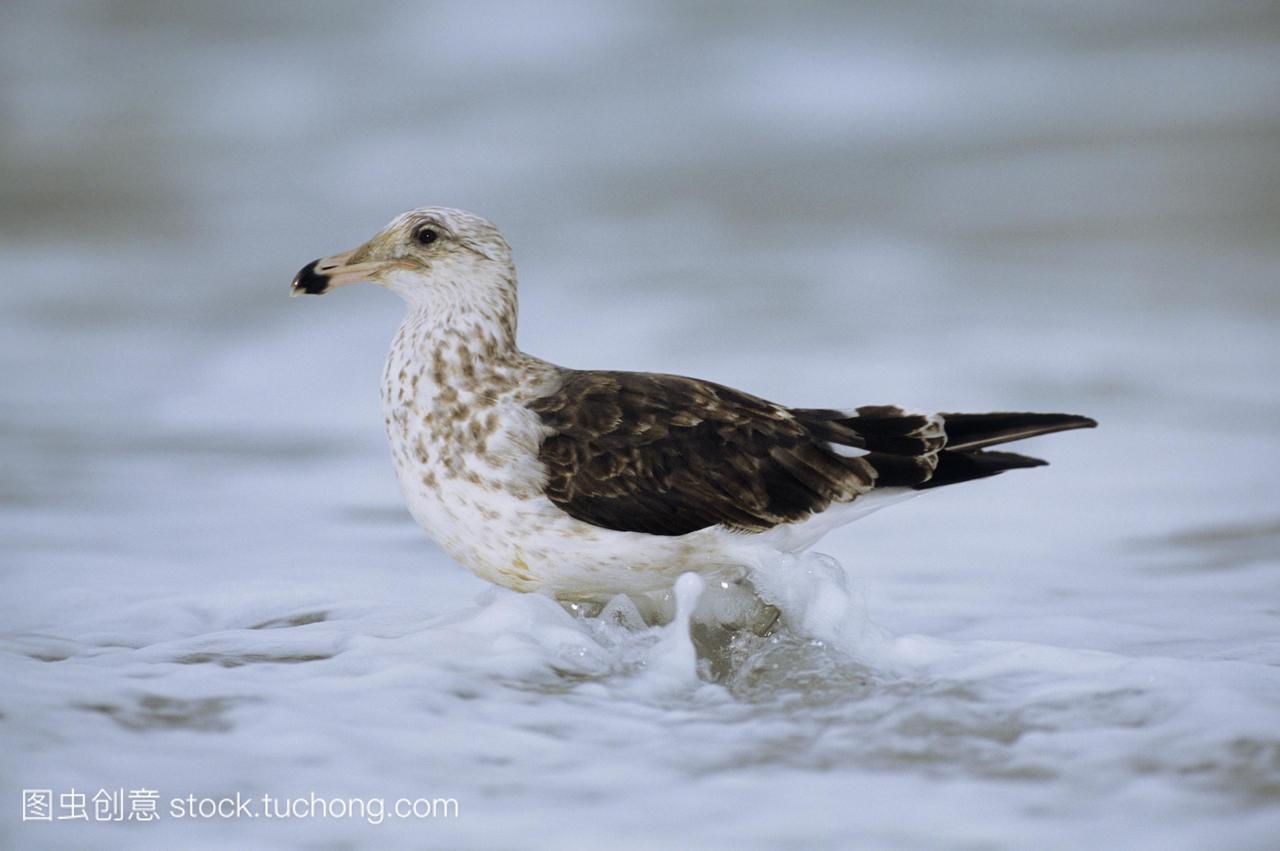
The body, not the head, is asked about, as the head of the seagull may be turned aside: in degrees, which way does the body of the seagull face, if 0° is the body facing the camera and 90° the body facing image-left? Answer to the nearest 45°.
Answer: approximately 90°
